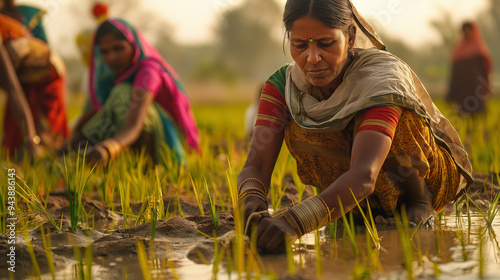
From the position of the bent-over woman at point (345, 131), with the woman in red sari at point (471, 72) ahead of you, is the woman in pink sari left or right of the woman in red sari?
left

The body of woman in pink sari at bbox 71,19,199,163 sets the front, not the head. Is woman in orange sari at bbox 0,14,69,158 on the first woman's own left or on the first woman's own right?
on the first woman's own right

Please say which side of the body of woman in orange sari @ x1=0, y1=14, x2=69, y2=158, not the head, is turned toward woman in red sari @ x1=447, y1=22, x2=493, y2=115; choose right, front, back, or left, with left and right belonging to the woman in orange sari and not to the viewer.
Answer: back

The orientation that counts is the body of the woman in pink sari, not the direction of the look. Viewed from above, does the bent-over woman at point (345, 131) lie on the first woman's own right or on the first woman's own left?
on the first woman's own left

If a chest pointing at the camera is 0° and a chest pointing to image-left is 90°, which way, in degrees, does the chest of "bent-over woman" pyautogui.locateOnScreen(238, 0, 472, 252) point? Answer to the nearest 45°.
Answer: approximately 45°

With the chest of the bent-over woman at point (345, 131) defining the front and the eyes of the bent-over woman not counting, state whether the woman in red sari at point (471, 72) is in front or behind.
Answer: behind

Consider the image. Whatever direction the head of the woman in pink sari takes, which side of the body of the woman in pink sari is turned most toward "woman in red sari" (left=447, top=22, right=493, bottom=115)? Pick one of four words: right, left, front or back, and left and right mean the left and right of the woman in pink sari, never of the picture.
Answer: back

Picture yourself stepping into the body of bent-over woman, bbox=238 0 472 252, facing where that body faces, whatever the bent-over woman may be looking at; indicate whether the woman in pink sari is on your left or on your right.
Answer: on your right

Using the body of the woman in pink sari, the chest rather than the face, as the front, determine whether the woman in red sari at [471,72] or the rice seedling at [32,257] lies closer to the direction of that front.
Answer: the rice seedling
